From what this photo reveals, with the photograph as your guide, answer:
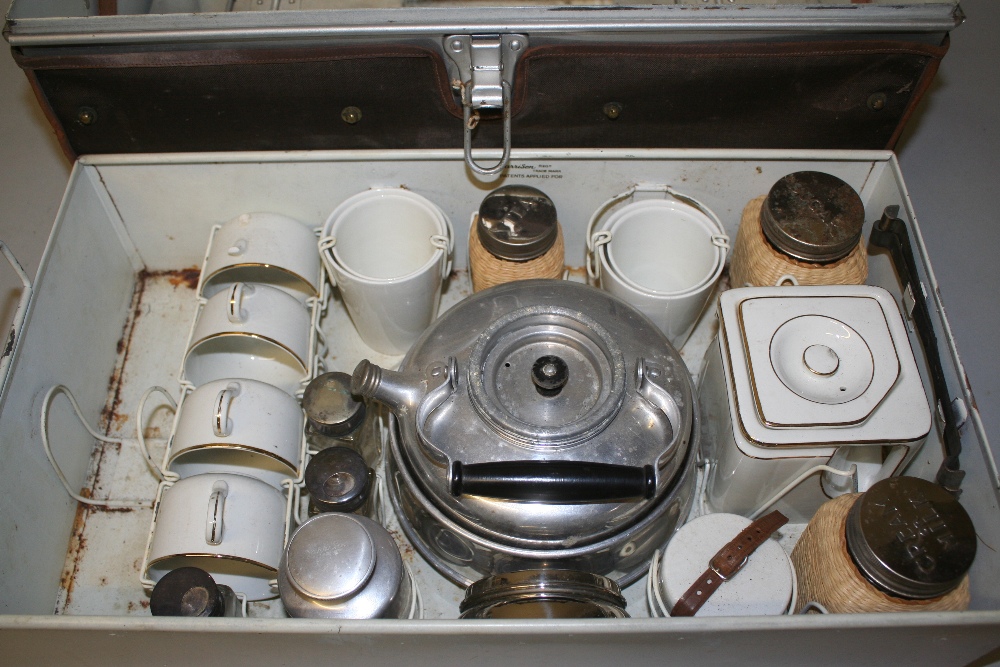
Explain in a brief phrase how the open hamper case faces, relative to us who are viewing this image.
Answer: facing the viewer

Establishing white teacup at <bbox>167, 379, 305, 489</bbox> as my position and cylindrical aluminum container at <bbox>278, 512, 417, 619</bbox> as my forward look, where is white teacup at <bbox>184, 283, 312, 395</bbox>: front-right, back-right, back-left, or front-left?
back-left
